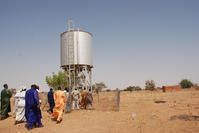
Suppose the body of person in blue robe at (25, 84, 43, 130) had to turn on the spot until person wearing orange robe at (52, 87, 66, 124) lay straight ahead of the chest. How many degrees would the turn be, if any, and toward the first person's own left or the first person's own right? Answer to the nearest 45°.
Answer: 0° — they already face them

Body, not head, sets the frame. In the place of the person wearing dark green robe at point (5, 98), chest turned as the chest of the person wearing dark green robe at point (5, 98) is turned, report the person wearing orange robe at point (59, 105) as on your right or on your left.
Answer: on your right

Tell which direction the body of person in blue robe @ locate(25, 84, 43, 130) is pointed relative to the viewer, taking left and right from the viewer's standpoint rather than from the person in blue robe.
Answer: facing away from the viewer and to the right of the viewer

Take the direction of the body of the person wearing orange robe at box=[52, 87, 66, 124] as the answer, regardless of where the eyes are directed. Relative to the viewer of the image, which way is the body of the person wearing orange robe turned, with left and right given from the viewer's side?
facing away from the viewer

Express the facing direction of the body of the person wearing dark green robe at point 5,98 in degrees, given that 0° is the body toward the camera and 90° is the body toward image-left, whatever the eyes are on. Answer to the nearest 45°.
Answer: approximately 225°

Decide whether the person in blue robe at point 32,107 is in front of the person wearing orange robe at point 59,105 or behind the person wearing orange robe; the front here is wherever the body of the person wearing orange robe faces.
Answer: behind

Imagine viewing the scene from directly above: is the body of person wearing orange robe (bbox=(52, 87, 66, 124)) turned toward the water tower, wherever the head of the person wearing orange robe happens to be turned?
yes

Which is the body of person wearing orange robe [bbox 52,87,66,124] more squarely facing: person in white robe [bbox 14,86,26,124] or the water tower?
the water tower
